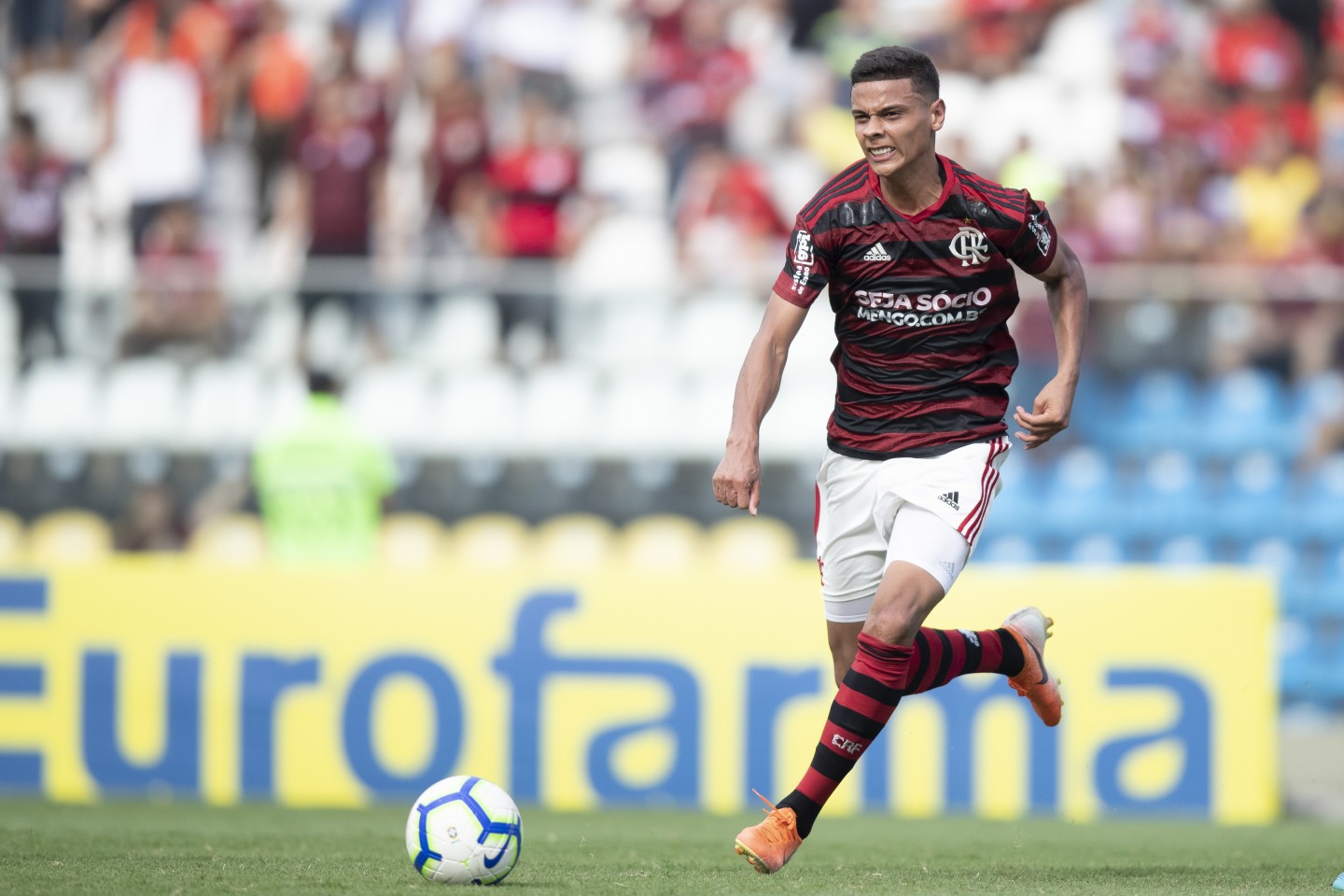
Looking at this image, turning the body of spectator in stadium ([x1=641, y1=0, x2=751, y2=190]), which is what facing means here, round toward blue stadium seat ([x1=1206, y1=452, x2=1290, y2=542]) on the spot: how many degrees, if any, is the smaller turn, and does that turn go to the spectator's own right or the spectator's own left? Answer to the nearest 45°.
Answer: approximately 45° to the spectator's own left

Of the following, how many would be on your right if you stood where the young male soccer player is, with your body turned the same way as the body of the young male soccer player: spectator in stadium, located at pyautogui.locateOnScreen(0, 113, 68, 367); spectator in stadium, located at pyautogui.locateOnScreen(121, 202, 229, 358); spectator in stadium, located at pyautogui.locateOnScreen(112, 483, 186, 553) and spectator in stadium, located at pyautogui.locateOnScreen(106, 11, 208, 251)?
4

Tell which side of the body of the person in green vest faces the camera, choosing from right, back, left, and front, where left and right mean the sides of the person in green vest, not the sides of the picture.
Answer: back

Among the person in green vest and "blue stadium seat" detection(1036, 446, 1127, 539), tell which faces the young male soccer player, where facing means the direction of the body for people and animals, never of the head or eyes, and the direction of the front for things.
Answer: the blue stadium seat

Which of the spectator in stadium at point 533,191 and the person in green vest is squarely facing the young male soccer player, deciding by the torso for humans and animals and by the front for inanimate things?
the spectator in stadium

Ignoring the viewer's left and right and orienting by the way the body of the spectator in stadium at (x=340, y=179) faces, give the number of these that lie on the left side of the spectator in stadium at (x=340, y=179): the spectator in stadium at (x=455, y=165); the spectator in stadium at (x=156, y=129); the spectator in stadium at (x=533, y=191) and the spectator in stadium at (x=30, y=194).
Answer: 2

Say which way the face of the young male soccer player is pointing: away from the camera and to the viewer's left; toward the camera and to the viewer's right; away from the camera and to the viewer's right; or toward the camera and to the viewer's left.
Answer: toward the camera and to the viewer's left

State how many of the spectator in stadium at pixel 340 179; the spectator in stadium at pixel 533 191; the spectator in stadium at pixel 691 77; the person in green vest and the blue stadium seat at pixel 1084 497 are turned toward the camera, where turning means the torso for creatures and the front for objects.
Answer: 4

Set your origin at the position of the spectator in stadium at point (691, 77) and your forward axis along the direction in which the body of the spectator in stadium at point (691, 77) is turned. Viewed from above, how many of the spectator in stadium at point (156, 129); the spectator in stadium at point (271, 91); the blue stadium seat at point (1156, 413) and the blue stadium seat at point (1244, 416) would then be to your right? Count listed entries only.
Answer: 2

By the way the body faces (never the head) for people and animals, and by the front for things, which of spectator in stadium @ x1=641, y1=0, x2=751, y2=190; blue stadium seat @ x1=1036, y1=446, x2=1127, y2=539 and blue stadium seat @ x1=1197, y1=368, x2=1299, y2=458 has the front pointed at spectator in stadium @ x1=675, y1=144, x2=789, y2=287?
spectator in stadium @ x1=641, y1=0, x2=751, y2=190

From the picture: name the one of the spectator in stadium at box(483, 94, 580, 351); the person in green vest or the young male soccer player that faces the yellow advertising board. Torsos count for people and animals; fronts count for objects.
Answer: the spectator in stadium

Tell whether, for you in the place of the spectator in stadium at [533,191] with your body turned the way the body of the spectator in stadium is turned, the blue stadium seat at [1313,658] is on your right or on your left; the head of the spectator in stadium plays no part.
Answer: on your left
